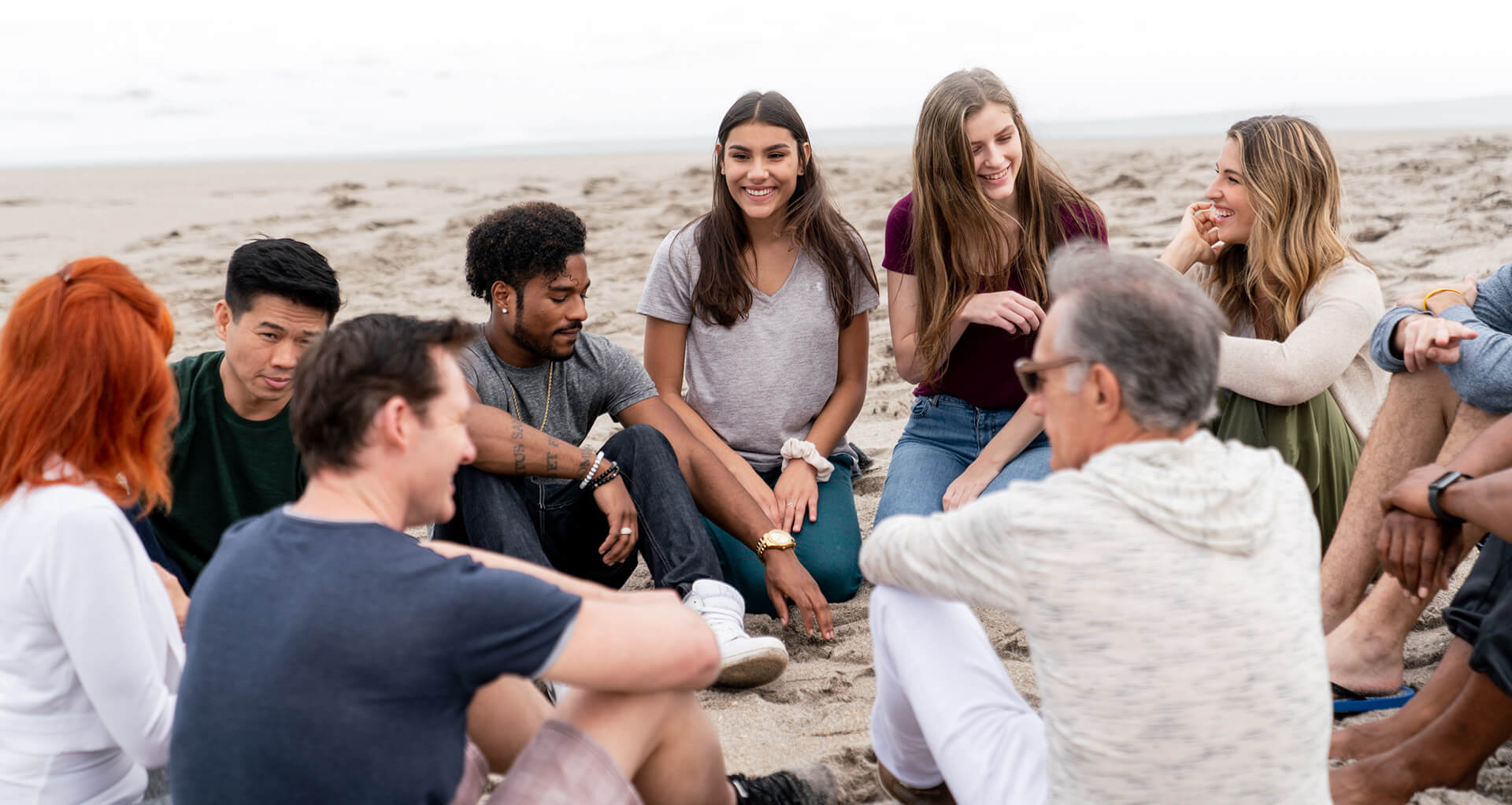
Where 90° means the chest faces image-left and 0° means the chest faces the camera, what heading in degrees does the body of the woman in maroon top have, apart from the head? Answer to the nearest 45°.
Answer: approximately 0°

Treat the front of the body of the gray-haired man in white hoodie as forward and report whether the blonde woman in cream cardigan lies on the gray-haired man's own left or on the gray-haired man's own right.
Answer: on the gray-haired man's own right

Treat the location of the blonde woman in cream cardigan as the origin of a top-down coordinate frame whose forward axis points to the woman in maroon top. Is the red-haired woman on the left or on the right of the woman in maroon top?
left

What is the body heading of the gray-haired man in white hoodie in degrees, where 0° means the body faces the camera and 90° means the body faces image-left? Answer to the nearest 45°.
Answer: approximately 135°

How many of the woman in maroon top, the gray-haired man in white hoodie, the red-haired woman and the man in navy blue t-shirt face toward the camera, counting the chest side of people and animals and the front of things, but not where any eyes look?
1

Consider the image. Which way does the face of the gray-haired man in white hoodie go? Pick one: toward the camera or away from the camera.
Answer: away from the camera

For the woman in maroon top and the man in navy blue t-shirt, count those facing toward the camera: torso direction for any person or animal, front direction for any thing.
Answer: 1

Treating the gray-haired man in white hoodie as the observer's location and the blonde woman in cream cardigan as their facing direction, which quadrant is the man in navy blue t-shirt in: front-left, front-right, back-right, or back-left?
back-left

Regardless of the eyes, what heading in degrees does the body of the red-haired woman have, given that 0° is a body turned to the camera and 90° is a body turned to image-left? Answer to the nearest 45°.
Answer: approximately 225°

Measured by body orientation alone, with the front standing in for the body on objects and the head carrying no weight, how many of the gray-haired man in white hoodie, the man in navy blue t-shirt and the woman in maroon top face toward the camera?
1

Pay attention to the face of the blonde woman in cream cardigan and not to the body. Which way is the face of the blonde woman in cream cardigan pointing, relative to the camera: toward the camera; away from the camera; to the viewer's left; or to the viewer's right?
to the viewer's left

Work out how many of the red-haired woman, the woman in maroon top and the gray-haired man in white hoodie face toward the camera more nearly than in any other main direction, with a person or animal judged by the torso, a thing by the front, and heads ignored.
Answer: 1

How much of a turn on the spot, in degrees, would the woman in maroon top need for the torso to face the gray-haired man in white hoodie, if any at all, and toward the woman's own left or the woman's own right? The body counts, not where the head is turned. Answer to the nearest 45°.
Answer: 0° — they already face them

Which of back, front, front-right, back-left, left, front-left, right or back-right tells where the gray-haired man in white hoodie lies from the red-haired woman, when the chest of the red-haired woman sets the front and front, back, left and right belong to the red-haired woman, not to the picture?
right

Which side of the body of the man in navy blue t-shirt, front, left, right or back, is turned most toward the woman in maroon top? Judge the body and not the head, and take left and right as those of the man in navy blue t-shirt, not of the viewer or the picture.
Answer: front

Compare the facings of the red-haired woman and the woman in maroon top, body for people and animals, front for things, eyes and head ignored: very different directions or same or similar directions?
very different directions
